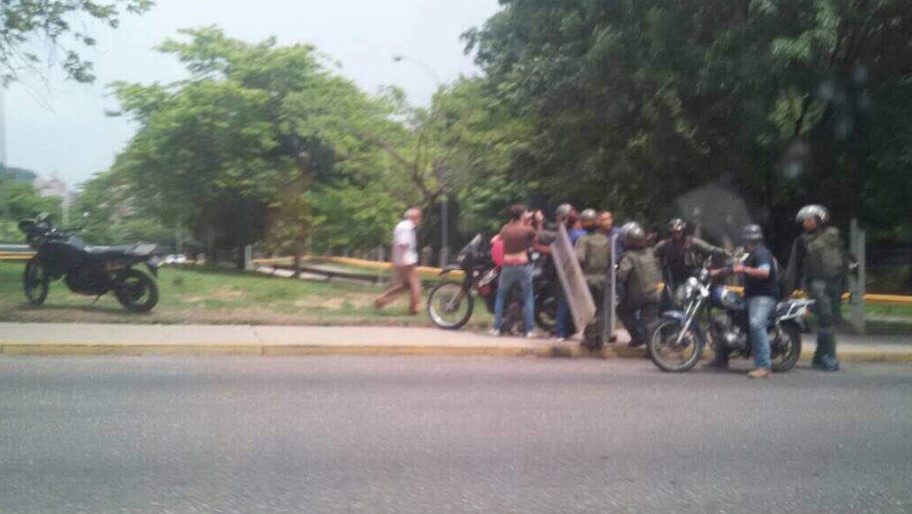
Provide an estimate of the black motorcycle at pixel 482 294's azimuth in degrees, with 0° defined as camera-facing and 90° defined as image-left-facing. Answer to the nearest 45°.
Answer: approximately 90°

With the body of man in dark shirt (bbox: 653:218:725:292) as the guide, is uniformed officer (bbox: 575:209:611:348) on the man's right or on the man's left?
on the man's right

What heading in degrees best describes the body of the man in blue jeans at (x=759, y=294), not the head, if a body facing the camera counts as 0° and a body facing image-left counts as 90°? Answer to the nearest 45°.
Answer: approximately 90°

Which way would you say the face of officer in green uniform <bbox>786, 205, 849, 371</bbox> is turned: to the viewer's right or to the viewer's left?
to the viewer's left

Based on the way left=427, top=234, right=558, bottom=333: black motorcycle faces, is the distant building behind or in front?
in front

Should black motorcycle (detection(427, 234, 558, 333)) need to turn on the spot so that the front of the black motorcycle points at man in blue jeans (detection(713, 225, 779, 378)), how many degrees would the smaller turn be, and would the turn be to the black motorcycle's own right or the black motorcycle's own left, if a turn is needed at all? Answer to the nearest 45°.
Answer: approximately 135° to the black motorcycle's own left

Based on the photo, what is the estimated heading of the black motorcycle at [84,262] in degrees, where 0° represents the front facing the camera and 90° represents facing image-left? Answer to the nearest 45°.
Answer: approximately 90°
